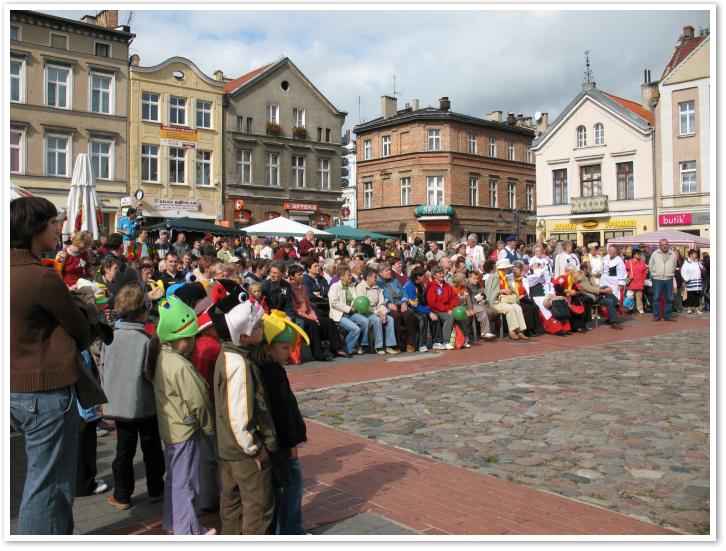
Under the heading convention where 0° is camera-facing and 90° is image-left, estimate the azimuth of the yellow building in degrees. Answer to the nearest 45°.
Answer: approximately 315°

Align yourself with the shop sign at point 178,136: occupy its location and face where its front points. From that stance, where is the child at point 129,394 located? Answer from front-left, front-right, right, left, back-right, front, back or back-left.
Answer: front-right

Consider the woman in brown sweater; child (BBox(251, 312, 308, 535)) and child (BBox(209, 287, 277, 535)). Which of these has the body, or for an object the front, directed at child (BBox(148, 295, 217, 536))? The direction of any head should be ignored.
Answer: the woman in brown sweater

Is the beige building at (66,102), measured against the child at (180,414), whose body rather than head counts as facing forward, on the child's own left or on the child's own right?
on the child's own left

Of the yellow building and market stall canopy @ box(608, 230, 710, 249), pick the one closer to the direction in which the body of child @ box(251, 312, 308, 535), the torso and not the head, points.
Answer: the market stall canopy

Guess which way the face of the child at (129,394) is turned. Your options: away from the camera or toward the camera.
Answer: away from the camera

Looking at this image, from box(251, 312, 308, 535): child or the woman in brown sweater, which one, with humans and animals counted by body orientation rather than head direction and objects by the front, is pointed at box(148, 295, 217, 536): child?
the woman in brown sweater

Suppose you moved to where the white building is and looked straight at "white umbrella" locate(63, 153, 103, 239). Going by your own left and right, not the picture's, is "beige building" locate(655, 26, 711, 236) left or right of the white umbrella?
left
